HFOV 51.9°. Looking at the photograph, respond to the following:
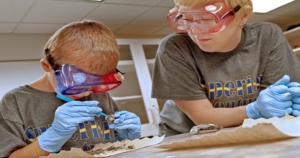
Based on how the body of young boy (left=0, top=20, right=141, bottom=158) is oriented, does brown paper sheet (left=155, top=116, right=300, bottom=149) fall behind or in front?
in front

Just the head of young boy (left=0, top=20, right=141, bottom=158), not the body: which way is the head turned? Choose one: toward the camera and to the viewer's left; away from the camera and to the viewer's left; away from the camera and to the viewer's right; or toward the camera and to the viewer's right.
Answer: toward the camera and to the viewer's right

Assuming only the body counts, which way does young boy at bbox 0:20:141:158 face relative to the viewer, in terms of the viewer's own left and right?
facing the viewer and to the right of the viewer

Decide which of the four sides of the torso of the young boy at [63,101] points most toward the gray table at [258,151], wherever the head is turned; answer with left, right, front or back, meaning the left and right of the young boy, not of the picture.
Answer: front
